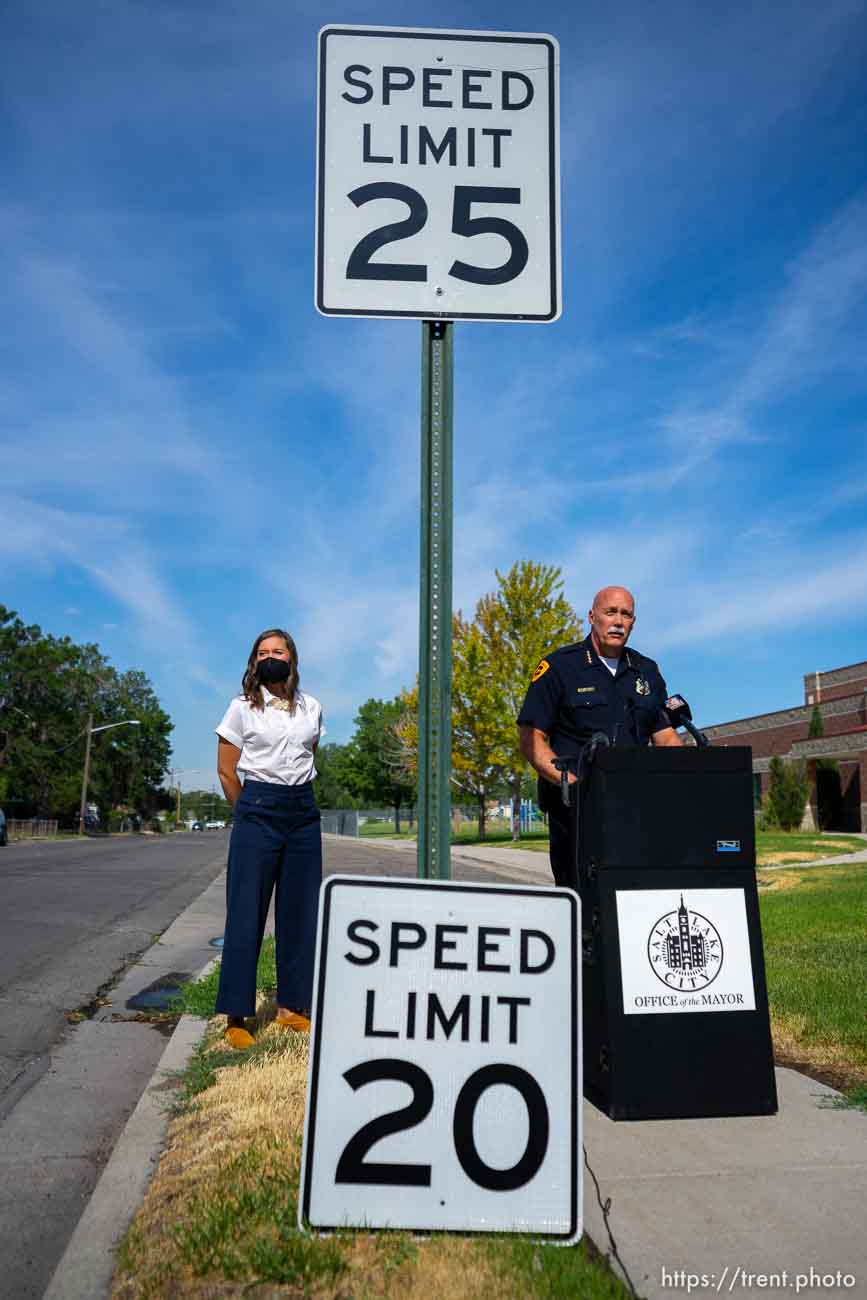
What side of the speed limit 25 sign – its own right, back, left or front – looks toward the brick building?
back

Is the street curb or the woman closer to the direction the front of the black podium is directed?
the street curb

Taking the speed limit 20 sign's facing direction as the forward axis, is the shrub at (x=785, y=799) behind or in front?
behind

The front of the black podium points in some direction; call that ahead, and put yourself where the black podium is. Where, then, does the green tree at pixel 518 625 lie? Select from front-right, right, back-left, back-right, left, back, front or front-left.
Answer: back

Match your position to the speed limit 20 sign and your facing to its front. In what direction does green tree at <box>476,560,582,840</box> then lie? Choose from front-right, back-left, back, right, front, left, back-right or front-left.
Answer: back

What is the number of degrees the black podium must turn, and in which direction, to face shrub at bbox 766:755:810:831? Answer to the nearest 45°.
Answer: approximately 180°

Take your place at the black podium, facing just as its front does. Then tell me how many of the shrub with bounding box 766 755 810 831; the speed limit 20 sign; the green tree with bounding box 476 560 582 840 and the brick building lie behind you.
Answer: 3

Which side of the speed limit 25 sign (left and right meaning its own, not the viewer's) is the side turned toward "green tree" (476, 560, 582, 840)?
back

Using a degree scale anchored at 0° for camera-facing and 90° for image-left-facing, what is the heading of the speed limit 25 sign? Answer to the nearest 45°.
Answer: approximately 0°

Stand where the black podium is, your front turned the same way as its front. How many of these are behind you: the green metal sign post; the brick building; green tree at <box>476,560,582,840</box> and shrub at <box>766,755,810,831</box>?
3

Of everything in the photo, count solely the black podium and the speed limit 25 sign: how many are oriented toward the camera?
2
